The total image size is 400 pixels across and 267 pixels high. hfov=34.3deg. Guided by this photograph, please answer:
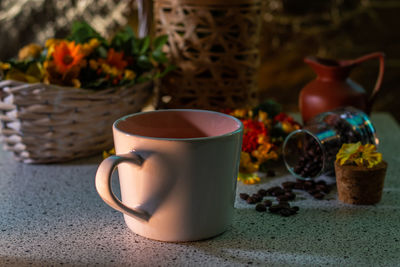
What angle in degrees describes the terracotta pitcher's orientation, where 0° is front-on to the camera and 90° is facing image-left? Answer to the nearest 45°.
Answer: approximately 90°

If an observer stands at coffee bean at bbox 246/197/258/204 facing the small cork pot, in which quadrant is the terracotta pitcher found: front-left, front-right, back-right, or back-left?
front-left
